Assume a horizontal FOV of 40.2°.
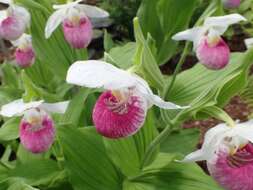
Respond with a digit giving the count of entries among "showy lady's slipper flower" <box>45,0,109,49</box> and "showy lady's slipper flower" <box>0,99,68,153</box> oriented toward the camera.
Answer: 2

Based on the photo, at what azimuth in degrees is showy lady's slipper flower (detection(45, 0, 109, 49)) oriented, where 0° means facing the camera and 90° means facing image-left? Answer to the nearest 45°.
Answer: approximately 0°
